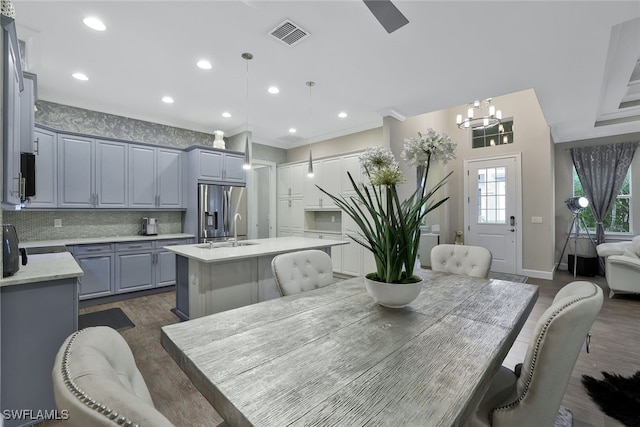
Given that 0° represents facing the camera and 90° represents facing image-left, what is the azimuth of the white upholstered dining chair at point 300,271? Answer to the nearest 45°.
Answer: approximately 315°

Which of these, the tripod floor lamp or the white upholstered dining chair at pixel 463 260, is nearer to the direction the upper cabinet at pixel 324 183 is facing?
the white upholstered dining chair

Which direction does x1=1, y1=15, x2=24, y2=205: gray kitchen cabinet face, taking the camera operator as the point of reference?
facing to the right of the viewer

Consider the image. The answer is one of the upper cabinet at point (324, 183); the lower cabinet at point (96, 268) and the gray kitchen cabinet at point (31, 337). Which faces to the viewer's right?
the gray kitchen cabinet

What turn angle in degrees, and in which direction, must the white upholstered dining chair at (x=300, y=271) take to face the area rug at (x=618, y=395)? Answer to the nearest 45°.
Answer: approximately 45° to its left

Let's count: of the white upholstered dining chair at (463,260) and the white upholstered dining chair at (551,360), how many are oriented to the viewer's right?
0

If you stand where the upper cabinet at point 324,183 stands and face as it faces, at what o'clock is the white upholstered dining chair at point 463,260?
The white upholstered dining chair is roughly at 10 o'clock from the upper cabinet.

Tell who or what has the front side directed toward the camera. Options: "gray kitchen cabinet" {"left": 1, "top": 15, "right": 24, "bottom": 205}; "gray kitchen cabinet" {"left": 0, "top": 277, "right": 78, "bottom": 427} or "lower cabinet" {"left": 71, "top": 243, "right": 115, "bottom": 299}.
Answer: the lower cabinet

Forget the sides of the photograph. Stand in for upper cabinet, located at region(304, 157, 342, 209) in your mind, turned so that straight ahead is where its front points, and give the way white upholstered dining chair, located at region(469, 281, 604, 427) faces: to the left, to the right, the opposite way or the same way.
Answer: to the right

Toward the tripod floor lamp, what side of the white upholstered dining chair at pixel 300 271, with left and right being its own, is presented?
left

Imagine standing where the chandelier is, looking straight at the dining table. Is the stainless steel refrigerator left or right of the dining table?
right

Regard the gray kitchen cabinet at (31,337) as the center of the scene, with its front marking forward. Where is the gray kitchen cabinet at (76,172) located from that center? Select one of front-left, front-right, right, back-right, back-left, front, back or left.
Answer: left

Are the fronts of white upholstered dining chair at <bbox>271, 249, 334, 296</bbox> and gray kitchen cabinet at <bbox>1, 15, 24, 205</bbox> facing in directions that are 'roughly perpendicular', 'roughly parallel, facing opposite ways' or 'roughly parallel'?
roughly perpendicular

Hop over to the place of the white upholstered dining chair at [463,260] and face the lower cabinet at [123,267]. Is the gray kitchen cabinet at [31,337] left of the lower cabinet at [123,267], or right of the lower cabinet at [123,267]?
left

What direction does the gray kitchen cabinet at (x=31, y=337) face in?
to the viewer's right

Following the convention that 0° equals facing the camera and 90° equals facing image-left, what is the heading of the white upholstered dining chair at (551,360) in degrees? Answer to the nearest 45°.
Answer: approximately 90°

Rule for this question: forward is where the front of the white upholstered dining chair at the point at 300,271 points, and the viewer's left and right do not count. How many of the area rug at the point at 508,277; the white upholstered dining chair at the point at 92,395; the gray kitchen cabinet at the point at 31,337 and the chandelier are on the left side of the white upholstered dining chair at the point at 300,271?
2

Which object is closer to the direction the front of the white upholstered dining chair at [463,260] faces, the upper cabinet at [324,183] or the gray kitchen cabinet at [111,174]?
the gray kitchen cabinet

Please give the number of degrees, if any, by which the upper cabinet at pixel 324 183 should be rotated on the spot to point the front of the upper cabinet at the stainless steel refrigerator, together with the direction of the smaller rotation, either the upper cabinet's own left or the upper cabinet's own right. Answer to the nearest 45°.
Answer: approximately 45° to the upper cabinet's own right
